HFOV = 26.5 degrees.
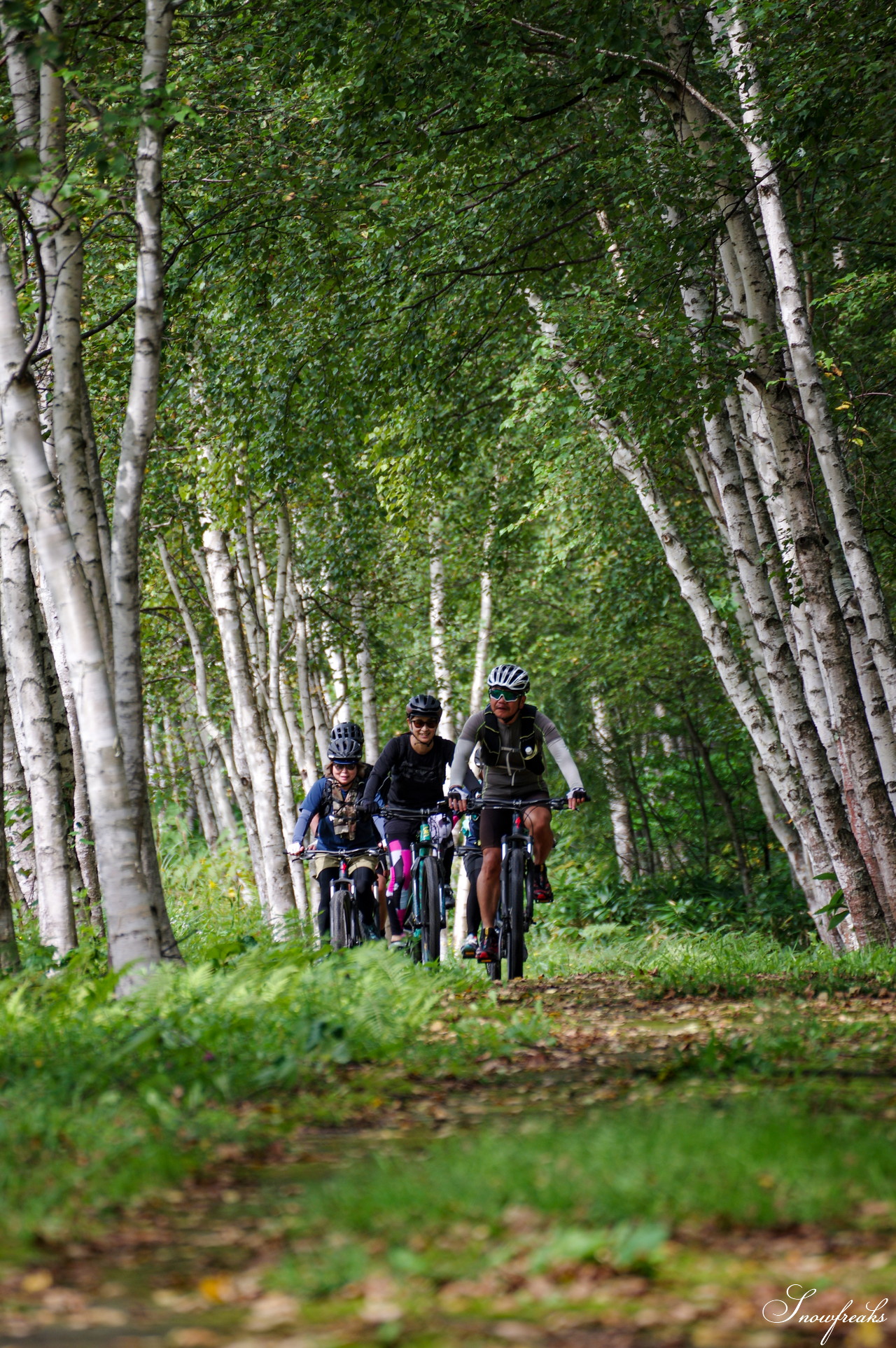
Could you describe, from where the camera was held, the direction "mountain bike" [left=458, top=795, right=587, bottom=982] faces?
facing the viewer

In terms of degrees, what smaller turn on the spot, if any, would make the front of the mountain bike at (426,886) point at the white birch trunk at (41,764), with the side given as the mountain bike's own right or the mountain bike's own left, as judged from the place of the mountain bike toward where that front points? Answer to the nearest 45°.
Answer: approximately 45° to the mountain bike's own right

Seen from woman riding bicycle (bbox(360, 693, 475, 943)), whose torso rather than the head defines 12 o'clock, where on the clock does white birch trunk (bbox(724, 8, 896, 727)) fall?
The white birch trunk is roughly at 9 o'clock from the woman riding bicycle.

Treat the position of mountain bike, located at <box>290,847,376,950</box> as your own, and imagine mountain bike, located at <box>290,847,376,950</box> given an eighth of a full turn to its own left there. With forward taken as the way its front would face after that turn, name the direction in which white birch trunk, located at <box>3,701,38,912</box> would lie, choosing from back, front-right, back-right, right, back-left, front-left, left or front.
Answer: back

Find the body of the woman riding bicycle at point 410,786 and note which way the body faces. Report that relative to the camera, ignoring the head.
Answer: toward the camera

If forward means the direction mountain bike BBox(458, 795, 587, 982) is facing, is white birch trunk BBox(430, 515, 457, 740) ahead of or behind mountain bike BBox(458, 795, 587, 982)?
behind

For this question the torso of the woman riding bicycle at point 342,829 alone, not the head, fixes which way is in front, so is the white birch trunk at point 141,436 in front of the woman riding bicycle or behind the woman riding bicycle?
in front

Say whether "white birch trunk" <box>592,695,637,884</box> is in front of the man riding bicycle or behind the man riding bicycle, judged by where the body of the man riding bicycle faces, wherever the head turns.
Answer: behind
